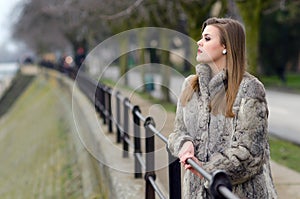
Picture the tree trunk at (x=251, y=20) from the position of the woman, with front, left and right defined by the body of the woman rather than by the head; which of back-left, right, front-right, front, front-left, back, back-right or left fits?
back-right

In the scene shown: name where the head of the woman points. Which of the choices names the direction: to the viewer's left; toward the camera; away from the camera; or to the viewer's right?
to the viewer's left

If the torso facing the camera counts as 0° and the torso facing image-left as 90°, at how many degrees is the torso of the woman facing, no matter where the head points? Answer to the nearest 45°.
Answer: approximately 45°
